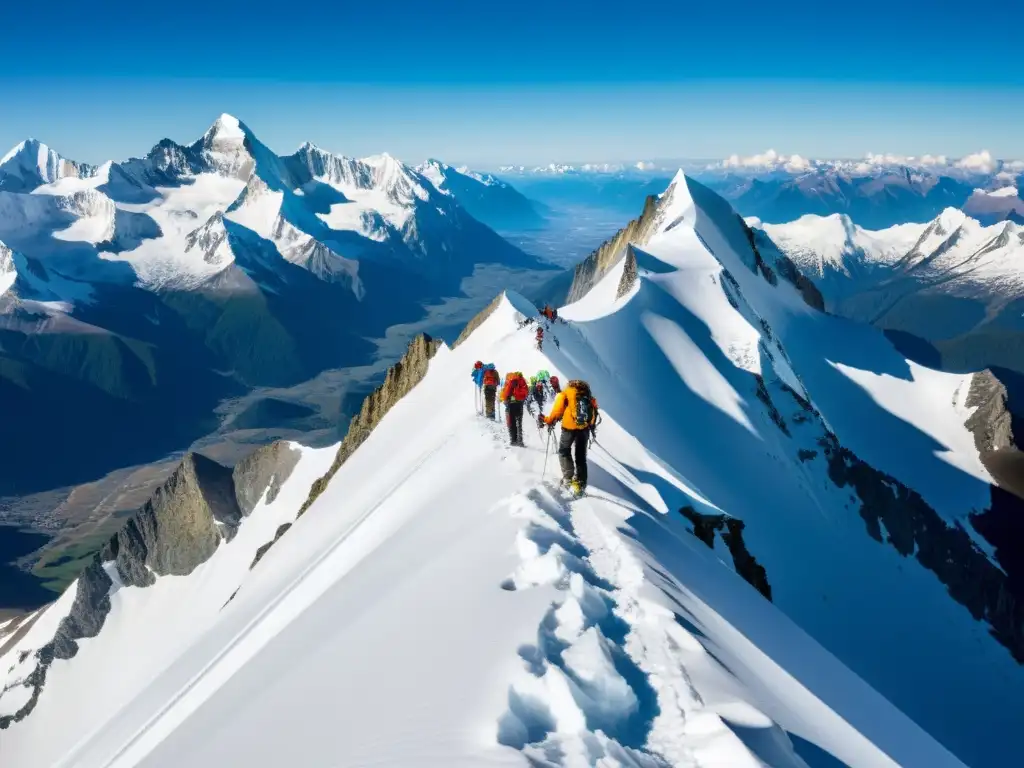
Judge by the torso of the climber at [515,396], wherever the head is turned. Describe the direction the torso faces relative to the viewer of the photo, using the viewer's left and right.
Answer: facing away from the viewer

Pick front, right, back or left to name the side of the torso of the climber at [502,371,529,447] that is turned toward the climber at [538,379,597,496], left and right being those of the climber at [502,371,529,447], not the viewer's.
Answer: back

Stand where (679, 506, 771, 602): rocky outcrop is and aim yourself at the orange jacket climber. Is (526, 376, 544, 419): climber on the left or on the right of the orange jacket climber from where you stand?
right

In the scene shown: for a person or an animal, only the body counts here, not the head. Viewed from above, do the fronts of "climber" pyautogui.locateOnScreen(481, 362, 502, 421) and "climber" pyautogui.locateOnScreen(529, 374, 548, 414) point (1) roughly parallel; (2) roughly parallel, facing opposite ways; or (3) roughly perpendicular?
roughly parallel

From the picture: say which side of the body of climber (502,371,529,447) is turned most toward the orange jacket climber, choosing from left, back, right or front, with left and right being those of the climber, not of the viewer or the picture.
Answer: back

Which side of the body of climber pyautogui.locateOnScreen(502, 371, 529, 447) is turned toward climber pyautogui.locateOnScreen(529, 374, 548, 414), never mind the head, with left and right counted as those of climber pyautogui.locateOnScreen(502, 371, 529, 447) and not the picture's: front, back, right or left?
front

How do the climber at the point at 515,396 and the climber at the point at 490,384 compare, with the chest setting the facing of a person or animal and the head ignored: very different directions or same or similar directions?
same or similar directions

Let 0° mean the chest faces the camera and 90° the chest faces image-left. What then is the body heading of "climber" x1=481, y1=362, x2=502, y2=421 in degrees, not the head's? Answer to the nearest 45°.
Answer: approximately 180°

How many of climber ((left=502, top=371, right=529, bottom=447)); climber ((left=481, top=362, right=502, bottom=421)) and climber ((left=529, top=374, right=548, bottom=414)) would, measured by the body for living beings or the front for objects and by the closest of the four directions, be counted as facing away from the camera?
3

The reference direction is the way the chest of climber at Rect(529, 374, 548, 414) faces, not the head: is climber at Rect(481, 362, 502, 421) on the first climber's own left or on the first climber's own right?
on the first climber's own left

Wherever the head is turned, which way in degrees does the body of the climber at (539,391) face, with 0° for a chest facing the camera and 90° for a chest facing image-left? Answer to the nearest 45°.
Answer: approximately 180°

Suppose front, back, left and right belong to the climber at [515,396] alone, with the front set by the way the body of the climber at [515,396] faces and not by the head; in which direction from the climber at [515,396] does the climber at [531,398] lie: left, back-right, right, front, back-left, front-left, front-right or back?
front

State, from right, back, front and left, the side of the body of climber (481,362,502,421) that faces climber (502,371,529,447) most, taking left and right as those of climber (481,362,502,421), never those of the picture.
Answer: back
